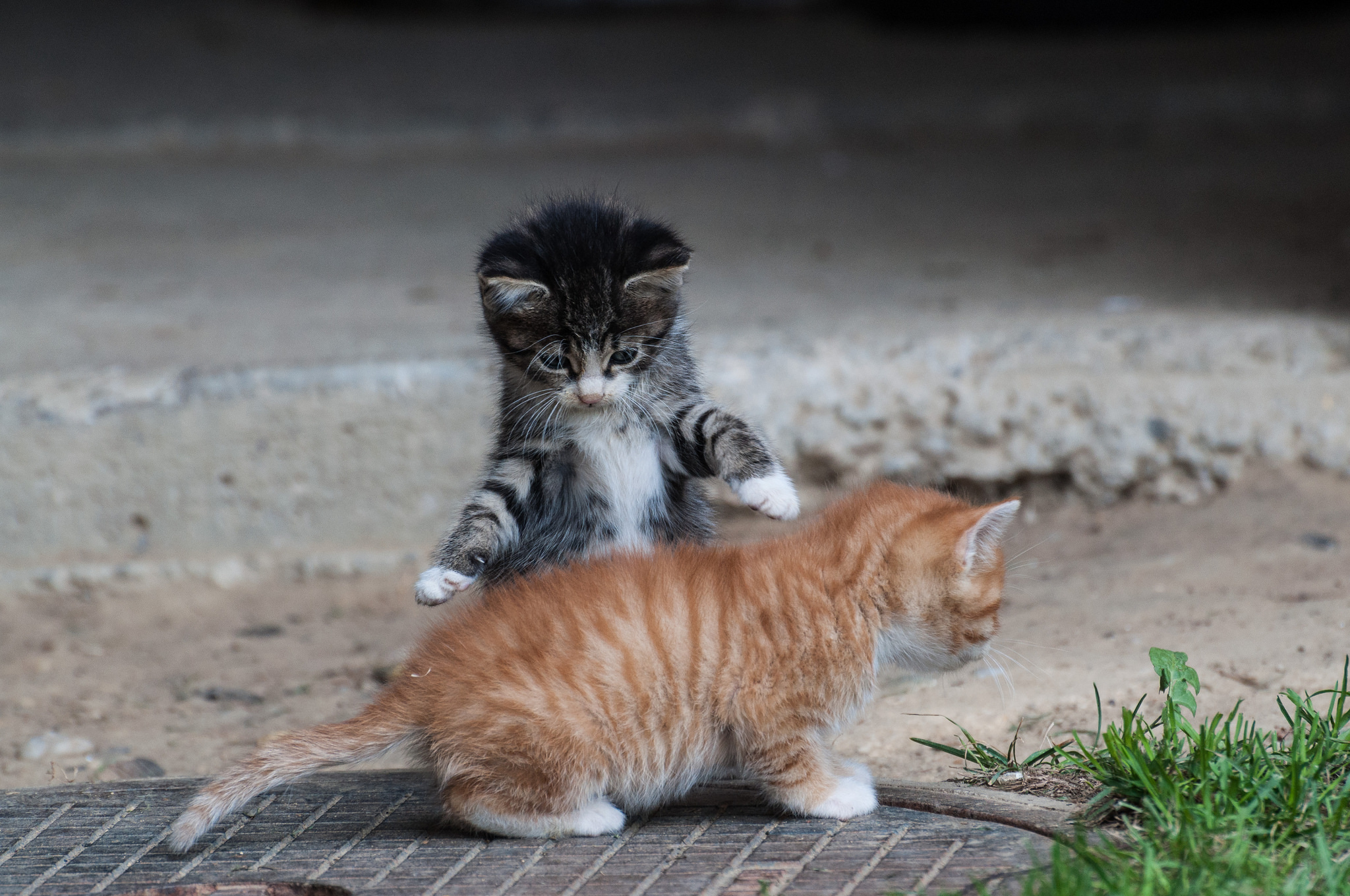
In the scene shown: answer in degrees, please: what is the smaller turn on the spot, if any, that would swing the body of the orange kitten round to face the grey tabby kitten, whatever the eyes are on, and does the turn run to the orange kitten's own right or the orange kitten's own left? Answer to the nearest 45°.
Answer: approximately 90° to the orange kitten's own left

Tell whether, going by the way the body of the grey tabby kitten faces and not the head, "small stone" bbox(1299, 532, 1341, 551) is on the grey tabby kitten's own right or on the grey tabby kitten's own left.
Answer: on the grey tabby kitten's own left

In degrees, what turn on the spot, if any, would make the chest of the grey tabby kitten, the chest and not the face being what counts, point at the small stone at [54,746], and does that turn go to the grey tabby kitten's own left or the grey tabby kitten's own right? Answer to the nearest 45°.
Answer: approximately 90° to the grey tabby kitten's own right

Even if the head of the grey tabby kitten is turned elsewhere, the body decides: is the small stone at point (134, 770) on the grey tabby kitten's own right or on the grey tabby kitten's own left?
on the grey tabby kitten's own right

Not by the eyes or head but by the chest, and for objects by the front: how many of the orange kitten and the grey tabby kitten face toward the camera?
1

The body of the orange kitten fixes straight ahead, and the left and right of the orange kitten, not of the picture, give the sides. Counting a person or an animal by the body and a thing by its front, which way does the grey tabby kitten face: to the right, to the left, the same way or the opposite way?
to the right

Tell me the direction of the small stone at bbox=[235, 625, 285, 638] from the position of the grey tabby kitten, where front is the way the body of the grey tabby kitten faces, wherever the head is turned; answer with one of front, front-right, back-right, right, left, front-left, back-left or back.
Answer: back-right

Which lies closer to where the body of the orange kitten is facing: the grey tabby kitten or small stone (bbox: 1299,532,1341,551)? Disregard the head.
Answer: the small stone

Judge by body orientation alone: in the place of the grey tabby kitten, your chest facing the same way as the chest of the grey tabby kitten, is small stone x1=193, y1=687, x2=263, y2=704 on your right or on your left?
on your right

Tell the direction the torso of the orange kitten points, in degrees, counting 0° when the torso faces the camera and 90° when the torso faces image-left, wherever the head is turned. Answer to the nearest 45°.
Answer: approximately 270°
